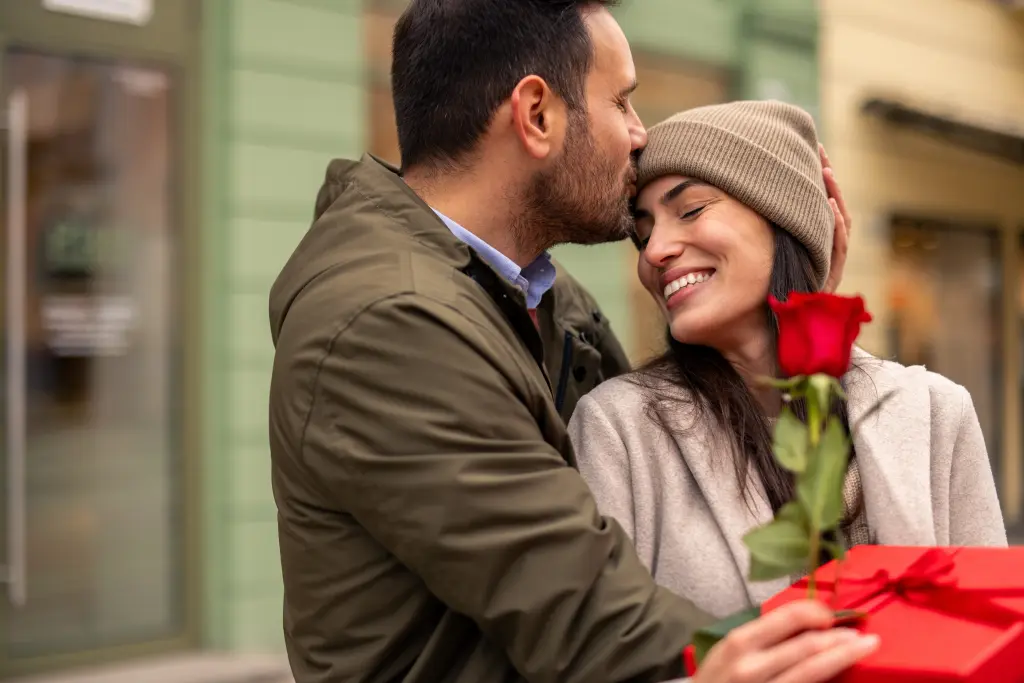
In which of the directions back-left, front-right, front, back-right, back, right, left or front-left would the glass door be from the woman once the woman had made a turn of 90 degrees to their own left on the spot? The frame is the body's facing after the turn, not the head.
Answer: back-left

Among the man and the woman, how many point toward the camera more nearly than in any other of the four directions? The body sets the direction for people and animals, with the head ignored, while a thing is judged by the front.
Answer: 1

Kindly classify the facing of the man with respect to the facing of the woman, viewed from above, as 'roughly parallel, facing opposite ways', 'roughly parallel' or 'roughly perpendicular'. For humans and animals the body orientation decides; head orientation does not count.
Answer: roughly perpendicular

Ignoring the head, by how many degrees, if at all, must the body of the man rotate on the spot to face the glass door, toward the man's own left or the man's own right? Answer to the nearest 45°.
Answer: approximately 135° to the man's own left

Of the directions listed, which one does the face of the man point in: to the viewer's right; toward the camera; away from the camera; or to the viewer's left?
to the viewer's right

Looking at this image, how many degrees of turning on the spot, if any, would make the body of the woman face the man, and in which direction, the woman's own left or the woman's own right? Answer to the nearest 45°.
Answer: approximately 45° to the woman's own right

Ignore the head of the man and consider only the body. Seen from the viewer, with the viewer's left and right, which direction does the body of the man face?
facing to the right of the viewer

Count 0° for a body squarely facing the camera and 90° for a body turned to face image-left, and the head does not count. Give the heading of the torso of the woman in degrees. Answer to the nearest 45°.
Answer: approximately 0°
